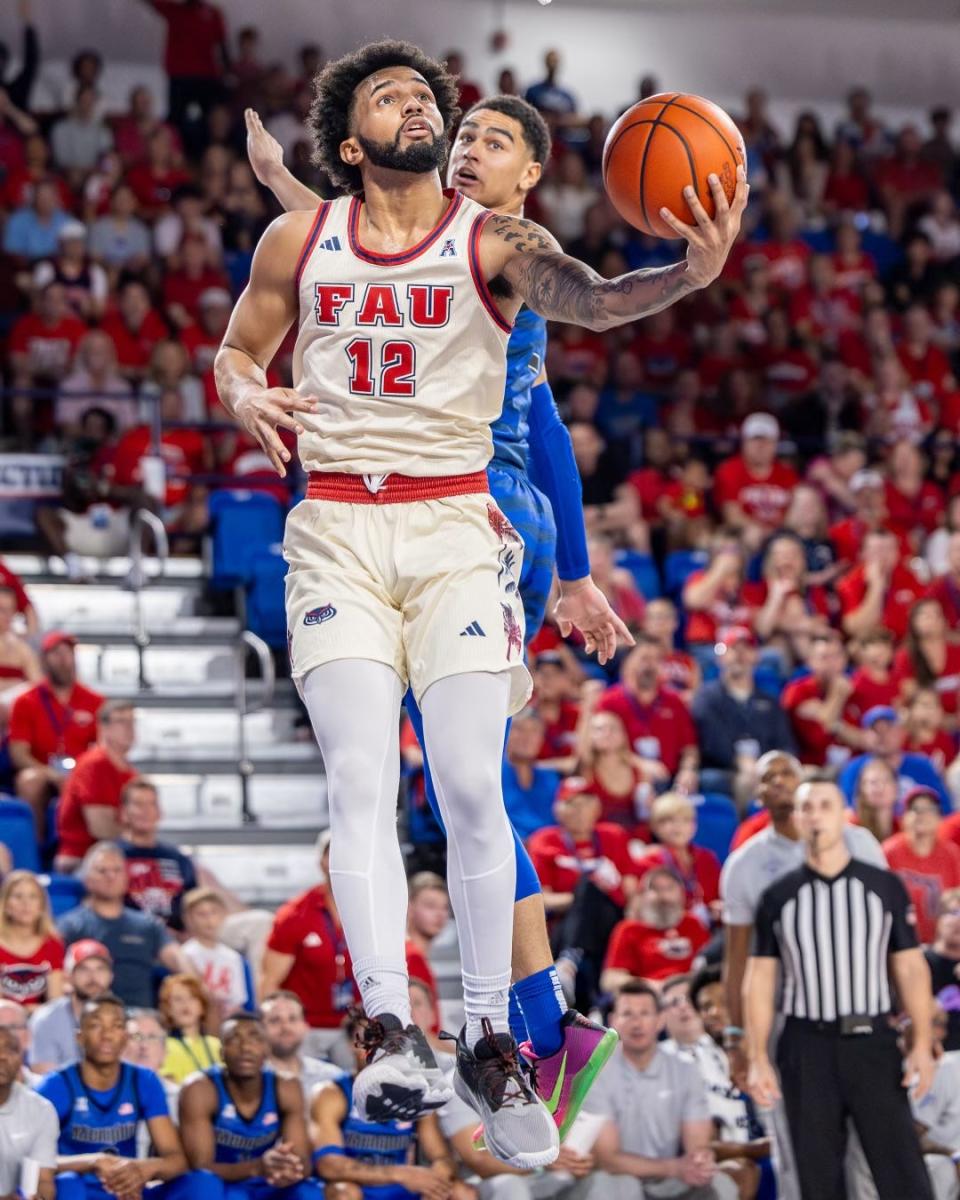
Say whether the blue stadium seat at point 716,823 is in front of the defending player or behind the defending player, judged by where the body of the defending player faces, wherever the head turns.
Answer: behind

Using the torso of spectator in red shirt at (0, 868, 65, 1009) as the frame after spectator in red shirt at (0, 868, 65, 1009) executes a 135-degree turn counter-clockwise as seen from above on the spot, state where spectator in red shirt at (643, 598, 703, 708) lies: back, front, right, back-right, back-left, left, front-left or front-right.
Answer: front

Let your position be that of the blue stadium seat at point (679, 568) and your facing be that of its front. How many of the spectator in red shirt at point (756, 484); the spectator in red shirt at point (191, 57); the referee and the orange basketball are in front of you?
2

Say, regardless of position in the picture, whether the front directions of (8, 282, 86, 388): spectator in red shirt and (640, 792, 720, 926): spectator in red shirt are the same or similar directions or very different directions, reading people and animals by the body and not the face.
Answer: same or similar directions

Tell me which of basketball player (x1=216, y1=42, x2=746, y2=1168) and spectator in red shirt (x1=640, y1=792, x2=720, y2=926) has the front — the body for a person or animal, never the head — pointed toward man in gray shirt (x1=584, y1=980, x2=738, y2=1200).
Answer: the spectator in red shirt

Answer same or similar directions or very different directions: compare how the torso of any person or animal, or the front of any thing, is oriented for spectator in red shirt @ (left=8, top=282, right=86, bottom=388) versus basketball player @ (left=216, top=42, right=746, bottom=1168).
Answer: same or similar directions

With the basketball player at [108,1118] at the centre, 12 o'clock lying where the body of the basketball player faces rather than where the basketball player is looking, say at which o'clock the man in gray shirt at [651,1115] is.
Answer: The man in gray shirt is roughly at 9 o'clock from the basketball player.

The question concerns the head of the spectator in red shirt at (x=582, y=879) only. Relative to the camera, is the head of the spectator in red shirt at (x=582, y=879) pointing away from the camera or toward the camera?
toward the camera

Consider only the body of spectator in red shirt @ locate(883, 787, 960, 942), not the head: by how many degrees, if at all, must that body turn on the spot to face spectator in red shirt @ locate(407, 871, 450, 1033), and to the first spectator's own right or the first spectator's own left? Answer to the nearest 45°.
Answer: approximately 45° to the first spectator's own right

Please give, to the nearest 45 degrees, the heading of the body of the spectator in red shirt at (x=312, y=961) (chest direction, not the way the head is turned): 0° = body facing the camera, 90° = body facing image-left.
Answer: approximately 315°

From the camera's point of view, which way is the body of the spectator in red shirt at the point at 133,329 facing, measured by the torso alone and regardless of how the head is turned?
toward the camera

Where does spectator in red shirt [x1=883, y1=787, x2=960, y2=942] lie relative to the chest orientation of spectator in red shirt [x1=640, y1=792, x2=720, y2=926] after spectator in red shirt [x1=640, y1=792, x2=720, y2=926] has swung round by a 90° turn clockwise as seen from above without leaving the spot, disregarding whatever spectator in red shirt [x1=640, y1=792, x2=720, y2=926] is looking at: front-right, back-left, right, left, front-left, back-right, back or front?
back

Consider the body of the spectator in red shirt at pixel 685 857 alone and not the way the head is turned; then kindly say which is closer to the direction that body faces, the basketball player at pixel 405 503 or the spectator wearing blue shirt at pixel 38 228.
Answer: the basketball player

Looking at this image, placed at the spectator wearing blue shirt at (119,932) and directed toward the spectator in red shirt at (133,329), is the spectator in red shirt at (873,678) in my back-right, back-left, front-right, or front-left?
front-right

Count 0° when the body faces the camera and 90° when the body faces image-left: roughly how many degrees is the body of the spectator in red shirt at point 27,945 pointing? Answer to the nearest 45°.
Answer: approximately 0°

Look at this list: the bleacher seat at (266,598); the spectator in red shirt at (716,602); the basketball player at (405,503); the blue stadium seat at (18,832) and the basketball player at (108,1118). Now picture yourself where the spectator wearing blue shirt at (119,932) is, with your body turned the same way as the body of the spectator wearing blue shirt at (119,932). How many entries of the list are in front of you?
2

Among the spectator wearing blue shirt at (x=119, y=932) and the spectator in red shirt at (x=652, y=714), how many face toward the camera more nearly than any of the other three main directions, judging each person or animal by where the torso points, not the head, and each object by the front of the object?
2

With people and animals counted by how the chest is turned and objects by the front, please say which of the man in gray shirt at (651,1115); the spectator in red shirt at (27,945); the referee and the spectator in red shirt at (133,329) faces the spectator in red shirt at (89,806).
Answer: the spectator in red shirt at (133,329)

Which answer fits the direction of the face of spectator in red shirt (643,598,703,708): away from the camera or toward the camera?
toward the camera

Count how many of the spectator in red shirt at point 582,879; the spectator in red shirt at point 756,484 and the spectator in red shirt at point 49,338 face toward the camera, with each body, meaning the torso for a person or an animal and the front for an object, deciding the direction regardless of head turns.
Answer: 3

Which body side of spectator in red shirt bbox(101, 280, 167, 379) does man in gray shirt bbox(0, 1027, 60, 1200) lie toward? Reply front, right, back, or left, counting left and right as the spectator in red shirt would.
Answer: front
